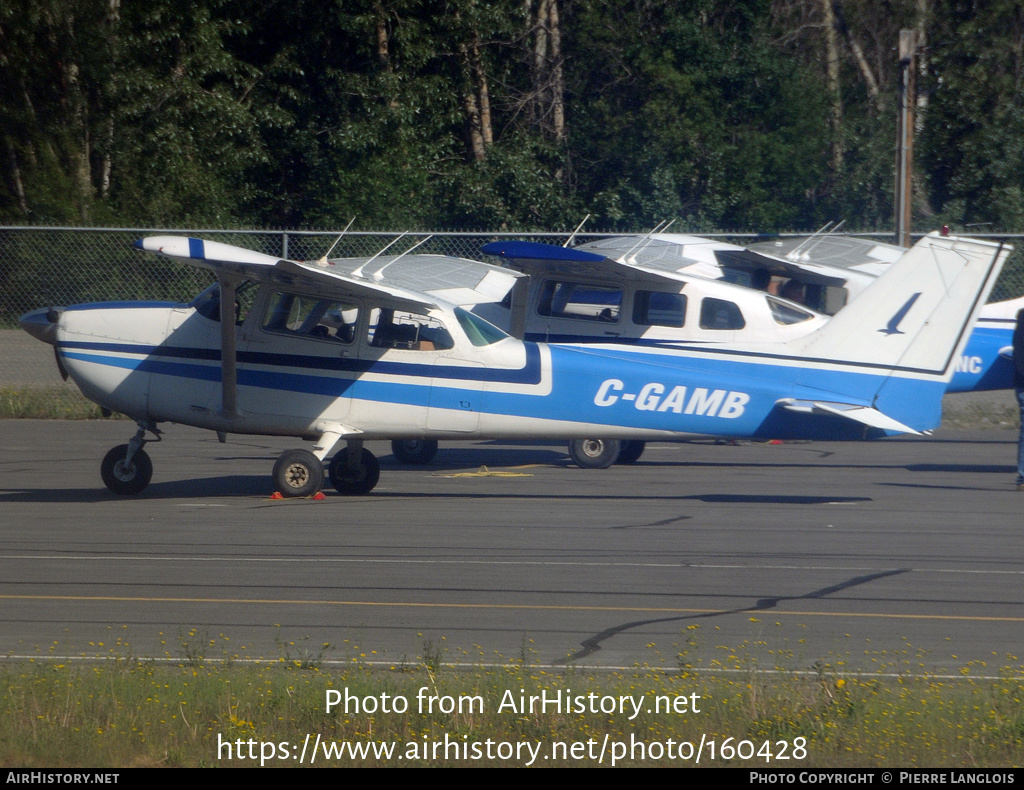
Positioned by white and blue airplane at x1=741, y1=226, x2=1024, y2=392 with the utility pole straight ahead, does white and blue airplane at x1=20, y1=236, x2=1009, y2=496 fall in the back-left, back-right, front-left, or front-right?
back-left

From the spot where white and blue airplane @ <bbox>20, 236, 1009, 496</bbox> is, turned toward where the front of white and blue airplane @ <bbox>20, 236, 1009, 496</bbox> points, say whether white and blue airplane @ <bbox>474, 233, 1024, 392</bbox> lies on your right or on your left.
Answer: on your right

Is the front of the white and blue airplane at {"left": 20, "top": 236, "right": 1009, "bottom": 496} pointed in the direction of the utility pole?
no

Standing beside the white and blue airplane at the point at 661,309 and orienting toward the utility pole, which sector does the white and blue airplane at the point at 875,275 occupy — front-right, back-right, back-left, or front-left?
front-right

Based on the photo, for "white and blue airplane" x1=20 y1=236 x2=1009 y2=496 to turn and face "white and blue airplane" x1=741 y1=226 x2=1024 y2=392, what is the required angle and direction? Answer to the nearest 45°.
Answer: approximately 135° to its right

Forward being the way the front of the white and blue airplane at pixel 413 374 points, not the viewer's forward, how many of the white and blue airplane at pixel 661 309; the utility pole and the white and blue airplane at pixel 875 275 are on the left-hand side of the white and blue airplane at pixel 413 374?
0

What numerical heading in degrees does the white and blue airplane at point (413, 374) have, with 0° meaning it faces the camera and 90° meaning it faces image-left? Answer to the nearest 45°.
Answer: approximately 90°

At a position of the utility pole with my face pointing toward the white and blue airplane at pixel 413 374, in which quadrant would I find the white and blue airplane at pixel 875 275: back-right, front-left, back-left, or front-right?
front-left
